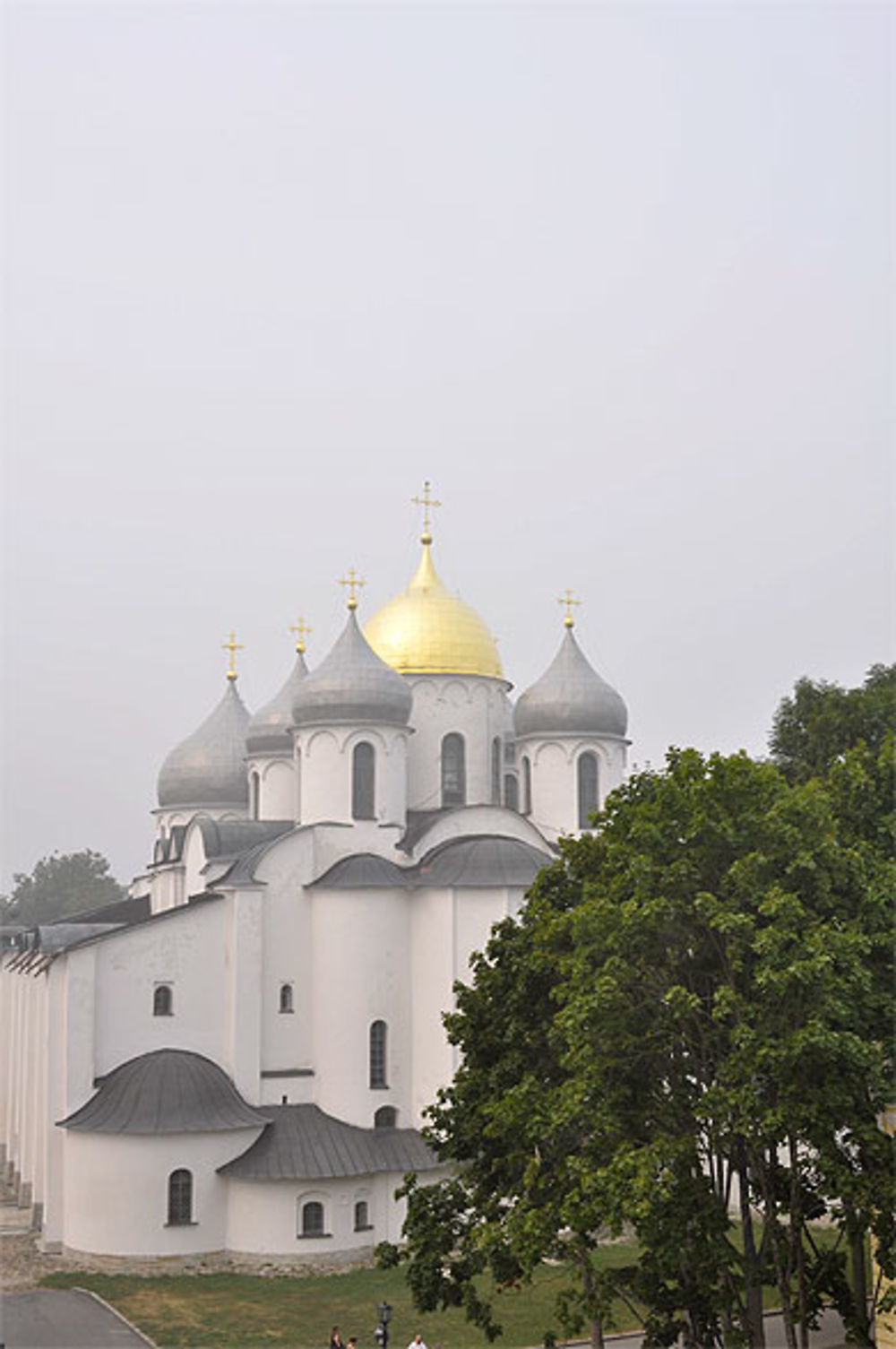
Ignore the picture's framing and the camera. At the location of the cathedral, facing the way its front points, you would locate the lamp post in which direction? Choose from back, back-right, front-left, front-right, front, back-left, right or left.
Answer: back

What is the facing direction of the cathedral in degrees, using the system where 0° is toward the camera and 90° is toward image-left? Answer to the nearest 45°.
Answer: approximately 180°
